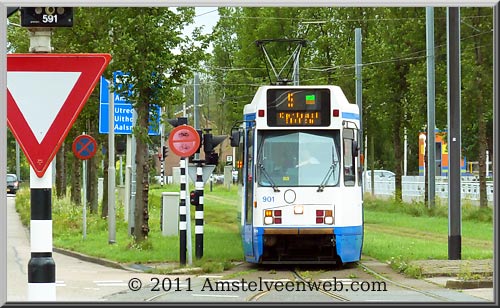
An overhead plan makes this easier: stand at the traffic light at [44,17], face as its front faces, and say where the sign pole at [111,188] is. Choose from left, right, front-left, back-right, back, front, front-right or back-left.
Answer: back

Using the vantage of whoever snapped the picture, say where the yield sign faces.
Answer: facing the viewer

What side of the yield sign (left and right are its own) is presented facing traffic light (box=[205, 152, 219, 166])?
back

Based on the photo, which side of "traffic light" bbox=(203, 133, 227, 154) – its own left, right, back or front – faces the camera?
right

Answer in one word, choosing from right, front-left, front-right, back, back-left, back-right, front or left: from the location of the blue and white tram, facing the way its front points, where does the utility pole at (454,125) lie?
left

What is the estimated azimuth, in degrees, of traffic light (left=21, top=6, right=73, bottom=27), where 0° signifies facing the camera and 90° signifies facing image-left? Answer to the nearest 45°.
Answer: approximately 0°

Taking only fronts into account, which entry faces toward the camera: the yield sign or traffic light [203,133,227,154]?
the yield sign

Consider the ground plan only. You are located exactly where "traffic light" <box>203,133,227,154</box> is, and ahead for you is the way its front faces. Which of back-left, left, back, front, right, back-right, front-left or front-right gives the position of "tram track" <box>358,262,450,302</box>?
front-right

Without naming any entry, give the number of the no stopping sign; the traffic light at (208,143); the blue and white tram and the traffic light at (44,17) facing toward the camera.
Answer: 3

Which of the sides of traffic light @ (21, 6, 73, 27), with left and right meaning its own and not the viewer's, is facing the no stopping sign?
back

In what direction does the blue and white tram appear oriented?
toward the camera

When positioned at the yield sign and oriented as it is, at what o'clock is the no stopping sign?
The no stopping sign is roughly at 6 o'clock from the yield sign.

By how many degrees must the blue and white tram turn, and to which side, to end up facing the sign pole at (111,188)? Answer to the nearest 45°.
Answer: approximately 135° to its right

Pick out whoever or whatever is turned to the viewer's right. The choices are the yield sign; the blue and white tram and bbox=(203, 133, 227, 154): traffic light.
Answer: the traffic light
